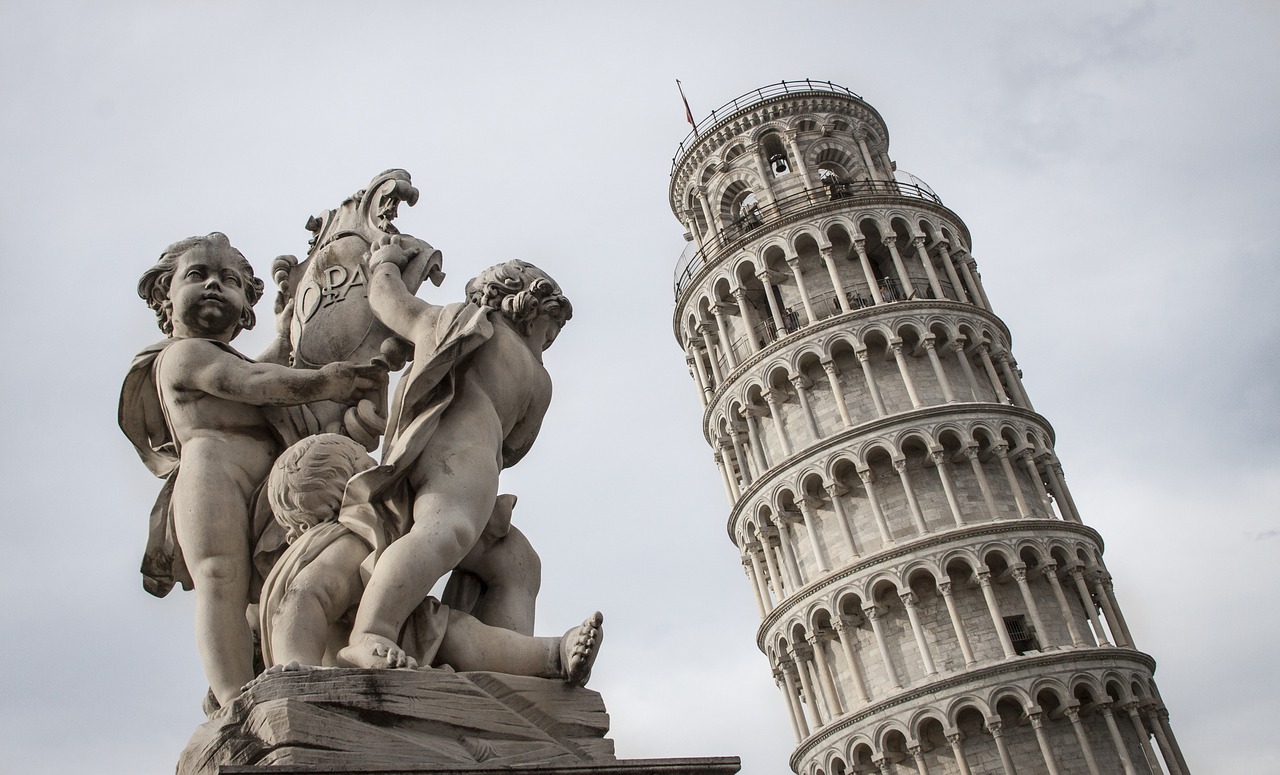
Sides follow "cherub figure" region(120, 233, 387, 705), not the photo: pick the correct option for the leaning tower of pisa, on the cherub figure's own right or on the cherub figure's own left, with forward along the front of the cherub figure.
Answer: on the cherub figure's own left

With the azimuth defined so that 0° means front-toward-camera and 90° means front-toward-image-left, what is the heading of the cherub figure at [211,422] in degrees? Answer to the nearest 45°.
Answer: approximately 315°

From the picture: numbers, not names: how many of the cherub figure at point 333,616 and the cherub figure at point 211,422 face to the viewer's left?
0
